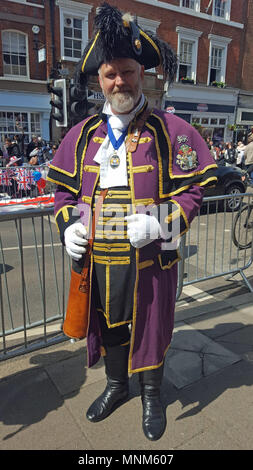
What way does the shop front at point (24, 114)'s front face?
toward the camera

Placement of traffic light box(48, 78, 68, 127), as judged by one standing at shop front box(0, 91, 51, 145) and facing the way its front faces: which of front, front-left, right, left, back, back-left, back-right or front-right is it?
front

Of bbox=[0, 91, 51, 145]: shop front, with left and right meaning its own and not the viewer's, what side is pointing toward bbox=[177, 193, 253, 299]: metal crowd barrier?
front

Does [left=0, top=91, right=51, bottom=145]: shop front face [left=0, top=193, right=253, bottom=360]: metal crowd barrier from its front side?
yes
